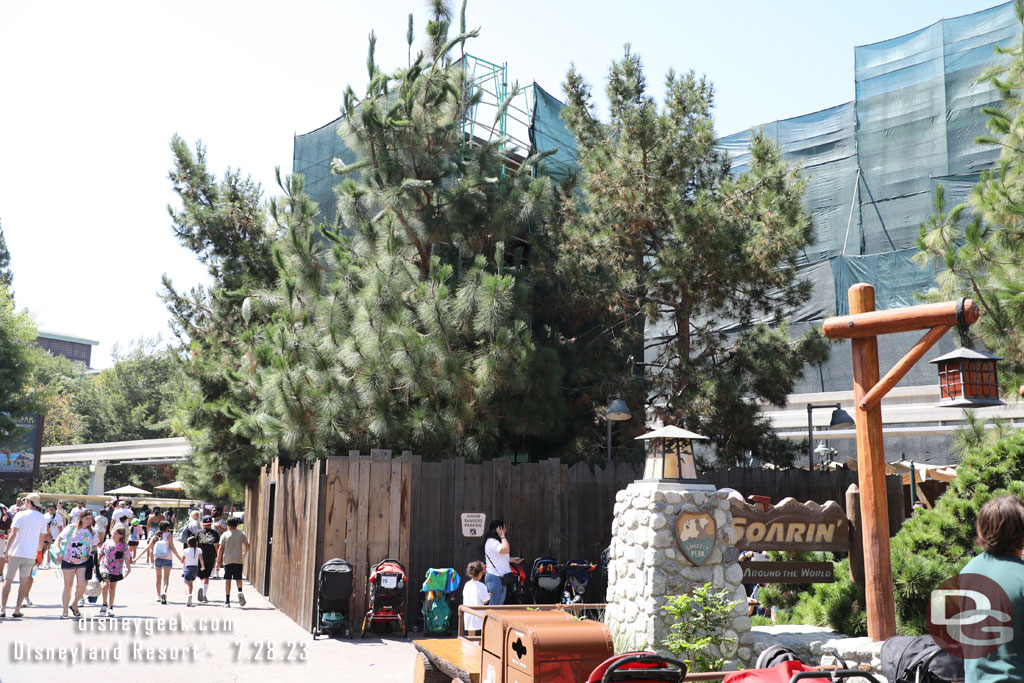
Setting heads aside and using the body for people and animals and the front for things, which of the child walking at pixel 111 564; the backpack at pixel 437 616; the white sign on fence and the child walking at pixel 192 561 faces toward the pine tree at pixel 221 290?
the child walking at pixel 192 561

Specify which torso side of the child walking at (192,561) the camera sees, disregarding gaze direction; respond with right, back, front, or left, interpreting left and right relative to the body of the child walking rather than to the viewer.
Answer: back

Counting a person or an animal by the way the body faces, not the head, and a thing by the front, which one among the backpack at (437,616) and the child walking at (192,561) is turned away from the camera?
the child walking

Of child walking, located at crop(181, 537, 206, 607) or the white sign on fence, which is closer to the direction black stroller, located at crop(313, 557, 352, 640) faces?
the child walking
